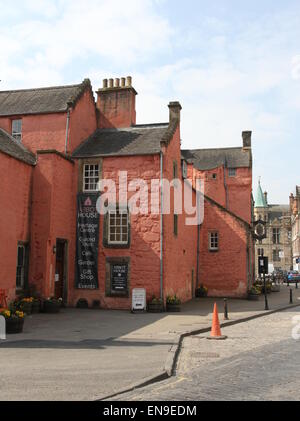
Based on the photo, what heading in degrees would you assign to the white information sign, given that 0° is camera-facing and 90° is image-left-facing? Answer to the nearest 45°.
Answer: approximately 0°

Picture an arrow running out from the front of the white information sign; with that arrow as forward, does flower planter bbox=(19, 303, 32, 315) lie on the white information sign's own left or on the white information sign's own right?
on the white information sign's own right

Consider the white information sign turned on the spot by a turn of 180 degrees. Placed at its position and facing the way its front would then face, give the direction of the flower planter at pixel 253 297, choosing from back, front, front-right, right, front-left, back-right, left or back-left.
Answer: front-right

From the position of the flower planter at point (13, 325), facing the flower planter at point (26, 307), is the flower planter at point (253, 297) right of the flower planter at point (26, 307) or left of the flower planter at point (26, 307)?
right

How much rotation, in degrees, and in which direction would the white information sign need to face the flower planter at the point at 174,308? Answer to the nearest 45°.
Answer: approximately 90° to its left

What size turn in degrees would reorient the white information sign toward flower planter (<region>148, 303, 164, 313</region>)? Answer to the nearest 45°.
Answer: approximately 90° to its left

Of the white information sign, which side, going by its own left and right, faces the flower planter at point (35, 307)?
right

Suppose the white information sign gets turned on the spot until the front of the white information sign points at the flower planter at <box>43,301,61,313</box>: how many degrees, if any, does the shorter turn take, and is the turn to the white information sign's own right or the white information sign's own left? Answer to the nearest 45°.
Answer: approximately 90° to the white information sign's own right
